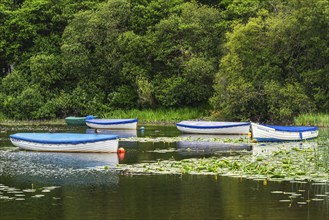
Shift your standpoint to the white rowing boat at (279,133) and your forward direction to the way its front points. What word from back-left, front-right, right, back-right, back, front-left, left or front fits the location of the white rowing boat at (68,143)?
front-left

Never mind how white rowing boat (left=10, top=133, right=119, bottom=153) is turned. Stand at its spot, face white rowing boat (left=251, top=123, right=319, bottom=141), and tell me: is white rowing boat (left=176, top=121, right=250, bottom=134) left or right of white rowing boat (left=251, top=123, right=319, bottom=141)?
left

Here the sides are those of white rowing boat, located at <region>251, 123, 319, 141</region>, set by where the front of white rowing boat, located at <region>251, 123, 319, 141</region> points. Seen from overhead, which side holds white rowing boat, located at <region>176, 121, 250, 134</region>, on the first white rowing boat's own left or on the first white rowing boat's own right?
on the first white rowing boat's own right

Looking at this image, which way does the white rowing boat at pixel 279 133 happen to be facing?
to the viewer's left
